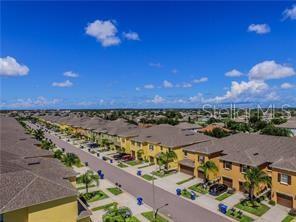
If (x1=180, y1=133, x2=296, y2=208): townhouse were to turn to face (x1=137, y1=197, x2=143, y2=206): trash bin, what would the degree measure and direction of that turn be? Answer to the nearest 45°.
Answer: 0° — it already faces it

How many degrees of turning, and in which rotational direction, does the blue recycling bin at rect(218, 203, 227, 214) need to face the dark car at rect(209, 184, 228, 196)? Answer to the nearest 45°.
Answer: approximately 135° to its right

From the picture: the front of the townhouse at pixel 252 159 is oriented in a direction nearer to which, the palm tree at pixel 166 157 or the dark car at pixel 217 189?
the dark car

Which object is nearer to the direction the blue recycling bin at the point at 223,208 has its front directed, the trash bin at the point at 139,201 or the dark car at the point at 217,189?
the trash bin

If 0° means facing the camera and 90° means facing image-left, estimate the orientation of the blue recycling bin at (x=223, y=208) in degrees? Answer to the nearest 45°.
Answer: approximately 45°

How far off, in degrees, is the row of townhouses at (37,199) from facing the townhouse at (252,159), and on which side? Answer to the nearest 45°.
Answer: approximately 45° to its right

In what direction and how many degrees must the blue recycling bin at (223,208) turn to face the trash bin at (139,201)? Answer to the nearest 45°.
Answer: approximately 45° to its right

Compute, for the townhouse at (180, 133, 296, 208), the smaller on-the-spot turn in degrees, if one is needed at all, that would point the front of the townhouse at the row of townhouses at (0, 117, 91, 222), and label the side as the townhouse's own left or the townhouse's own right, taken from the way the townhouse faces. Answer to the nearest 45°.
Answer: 0° — it already faces it

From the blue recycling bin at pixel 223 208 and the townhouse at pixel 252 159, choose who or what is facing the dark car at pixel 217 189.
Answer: the townhouse

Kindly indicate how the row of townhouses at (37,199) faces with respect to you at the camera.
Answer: facing away from the viewer and to the right of the viewer

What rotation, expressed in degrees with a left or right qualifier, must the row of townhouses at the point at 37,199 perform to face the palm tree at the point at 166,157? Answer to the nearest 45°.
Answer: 0° — it already faces it
